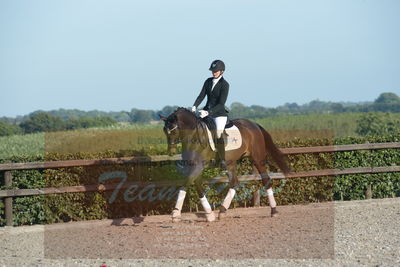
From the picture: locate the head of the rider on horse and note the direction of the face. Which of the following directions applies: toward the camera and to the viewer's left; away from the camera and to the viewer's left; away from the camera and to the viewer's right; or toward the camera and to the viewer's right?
toward the camera and to the viewer's left

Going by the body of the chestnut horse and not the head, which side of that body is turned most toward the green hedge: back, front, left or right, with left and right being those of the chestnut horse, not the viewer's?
right

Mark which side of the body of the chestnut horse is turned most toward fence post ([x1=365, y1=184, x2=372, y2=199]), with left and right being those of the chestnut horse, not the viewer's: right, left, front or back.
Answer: back

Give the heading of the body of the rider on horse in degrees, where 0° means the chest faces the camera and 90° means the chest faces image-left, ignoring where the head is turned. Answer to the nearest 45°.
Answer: approximately 45°

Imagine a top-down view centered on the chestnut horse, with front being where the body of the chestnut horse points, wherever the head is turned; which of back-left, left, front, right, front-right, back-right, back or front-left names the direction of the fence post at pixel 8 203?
front-right

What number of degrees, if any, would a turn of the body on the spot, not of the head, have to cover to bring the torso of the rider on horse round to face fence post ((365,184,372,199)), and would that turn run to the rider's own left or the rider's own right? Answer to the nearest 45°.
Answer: approximately 180°

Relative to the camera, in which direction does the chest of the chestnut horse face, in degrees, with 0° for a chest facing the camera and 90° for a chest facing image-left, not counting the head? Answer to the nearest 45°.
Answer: approximately 45°
